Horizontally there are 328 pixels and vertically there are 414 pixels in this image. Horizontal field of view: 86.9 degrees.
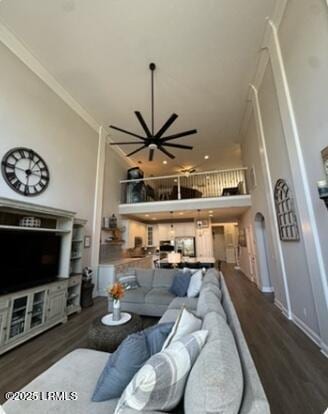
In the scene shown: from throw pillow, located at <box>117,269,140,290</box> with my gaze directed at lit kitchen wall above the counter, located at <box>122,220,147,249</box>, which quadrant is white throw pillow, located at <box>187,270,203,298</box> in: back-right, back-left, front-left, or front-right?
back-right

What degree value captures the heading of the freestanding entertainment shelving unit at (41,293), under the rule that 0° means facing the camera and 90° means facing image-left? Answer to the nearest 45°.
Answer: approximately 315°

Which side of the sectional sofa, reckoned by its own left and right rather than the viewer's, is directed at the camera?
left

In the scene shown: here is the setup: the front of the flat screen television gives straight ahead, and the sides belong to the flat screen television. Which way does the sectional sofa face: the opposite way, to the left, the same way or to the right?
the opposite way

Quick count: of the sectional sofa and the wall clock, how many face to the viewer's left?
1

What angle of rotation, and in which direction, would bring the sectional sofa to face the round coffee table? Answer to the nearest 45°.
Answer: approximately 45° to its right

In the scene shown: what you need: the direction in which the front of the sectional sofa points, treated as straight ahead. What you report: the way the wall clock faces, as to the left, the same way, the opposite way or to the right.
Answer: the opposite way

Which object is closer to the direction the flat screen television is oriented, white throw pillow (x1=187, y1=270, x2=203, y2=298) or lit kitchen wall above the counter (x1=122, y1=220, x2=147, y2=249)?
the white throw pillow

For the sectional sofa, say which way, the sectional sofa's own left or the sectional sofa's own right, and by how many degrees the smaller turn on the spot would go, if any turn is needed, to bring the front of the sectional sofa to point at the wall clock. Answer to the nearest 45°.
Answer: approximately 45° to the sectional sofa's own right

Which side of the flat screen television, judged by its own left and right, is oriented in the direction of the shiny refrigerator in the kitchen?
left
